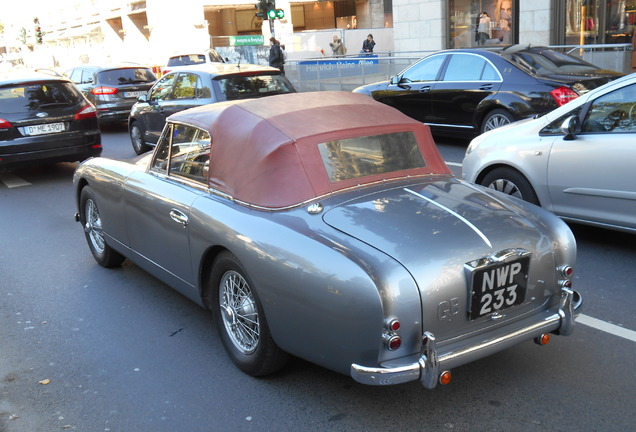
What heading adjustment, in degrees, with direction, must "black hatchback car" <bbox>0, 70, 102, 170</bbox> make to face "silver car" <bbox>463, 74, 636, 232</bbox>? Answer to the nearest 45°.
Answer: approximately 135° to its right

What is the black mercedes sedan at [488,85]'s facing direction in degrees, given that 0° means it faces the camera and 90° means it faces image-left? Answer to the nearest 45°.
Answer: approximately 135°

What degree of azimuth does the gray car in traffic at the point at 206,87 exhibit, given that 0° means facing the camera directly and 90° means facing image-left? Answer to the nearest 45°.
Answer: approximately 135°

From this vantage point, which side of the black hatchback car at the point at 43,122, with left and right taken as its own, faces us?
back

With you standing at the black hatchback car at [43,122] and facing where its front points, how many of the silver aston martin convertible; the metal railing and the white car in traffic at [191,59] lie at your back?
1

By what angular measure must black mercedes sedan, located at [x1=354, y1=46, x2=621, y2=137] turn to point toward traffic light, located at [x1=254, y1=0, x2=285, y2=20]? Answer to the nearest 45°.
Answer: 0° — it already faces it

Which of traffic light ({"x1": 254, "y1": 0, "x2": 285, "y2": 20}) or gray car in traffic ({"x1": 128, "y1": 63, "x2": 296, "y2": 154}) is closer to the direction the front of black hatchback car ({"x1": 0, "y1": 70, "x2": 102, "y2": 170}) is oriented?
the traffic light

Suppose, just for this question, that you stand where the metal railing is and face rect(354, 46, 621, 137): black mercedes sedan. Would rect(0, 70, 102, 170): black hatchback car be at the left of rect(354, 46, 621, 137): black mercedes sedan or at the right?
right

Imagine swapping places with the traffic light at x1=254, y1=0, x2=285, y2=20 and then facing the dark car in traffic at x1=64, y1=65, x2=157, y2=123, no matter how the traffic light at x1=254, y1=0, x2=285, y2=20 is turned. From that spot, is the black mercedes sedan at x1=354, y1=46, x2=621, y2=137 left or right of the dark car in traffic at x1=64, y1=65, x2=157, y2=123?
left

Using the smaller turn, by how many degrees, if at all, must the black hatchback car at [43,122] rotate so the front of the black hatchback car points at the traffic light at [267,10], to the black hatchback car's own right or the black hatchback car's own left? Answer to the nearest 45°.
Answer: approximately 45° to the black hatchback car's own right

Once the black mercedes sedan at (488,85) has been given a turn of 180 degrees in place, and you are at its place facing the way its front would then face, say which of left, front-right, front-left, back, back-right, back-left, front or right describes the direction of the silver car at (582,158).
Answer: front-right

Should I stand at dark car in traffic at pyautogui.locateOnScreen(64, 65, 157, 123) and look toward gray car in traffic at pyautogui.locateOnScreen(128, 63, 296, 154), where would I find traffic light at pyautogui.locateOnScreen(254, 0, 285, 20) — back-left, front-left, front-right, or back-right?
back-left

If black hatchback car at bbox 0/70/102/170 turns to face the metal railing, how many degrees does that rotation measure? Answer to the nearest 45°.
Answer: approximately 45° to its right

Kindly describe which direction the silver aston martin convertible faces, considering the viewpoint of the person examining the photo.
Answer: facing away from the viewer and to the left of the viewer

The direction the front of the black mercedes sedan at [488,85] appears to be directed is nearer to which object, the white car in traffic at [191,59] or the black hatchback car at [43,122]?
the white car in traffic
